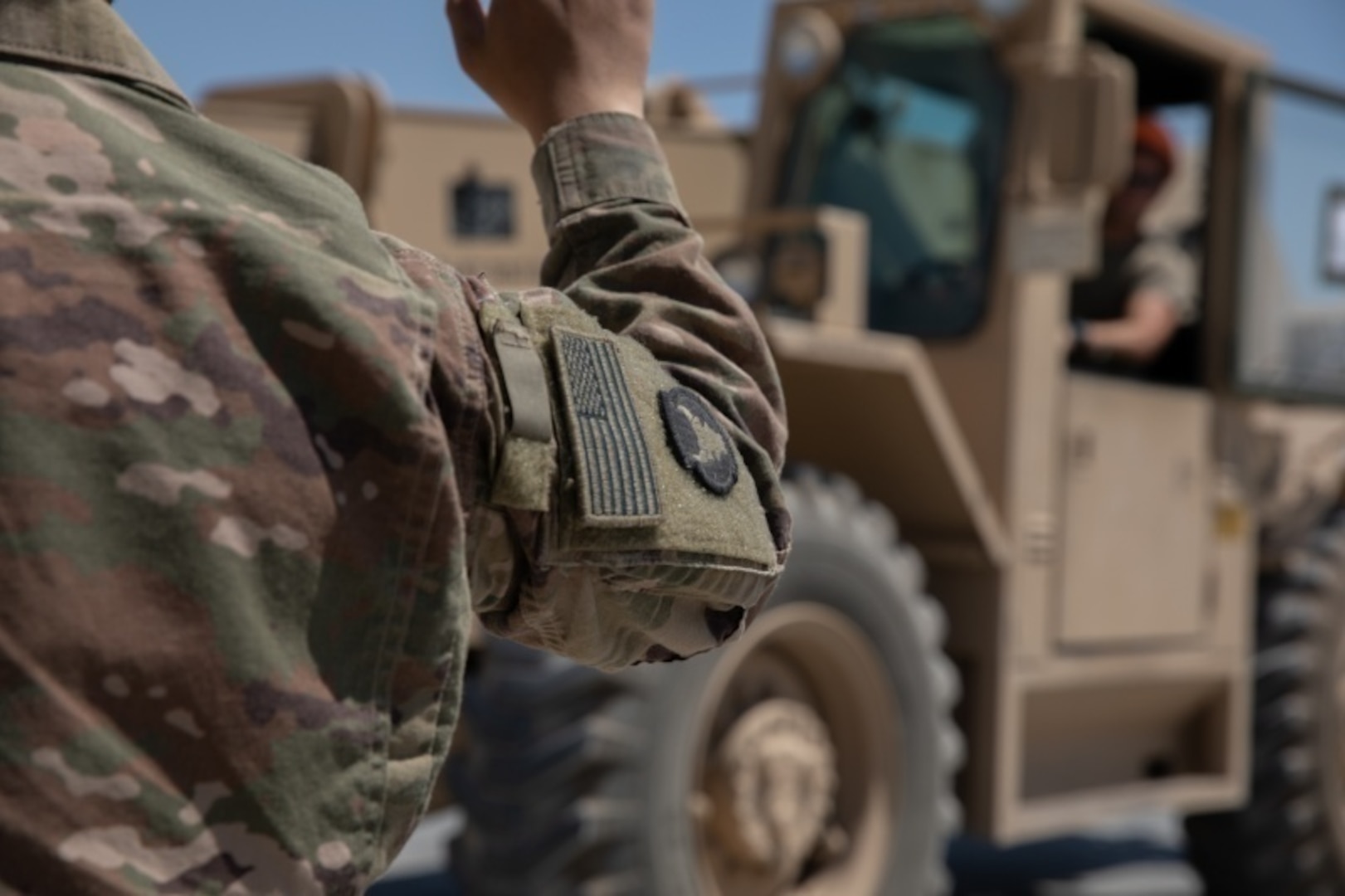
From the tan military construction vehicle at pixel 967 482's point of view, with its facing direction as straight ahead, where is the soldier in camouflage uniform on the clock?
The soldier in camouflage uniform is roughly at 11 o'clock from the tan military construction vehicle.

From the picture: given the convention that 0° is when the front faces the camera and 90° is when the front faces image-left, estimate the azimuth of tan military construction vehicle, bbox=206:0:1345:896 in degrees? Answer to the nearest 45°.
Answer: approximately 45°
